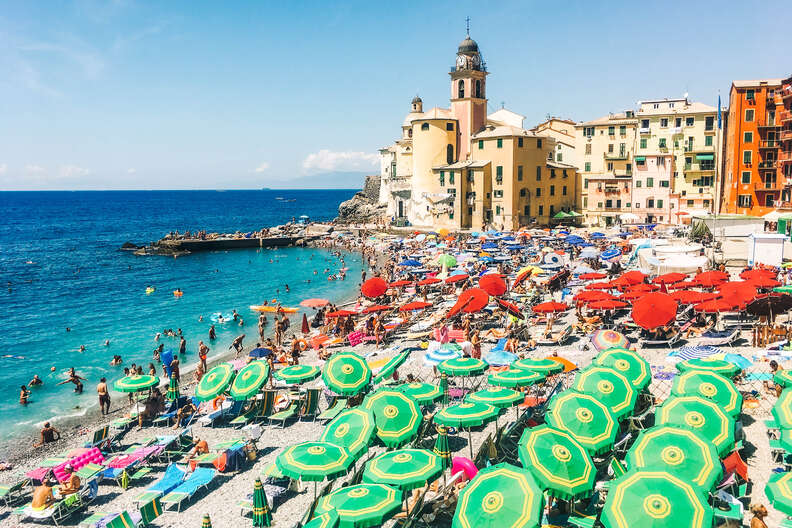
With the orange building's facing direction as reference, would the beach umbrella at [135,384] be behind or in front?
in front

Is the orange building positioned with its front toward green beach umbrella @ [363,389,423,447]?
yes

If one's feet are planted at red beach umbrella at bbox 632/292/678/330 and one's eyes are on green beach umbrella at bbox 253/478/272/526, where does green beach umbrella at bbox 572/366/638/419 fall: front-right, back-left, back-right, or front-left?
front-left

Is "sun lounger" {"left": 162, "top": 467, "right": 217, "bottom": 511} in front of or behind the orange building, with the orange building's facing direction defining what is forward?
in front

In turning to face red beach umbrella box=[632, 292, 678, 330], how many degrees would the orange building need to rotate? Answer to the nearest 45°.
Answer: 0° — it already faces it

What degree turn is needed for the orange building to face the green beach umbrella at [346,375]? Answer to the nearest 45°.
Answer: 0° — it already faces it

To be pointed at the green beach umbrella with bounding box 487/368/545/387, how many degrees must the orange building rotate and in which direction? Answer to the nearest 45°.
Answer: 0° — it already faces it

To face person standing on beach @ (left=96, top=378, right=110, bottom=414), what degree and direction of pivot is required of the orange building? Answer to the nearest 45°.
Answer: approximately 45° to its right

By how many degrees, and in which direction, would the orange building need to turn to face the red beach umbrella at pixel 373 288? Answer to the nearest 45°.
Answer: approximately 45° to its right

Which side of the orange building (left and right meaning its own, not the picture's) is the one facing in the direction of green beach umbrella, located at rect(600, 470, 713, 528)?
front

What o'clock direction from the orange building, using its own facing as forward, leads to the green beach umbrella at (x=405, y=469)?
The green beach umbrella is roughly at 12 o'clock from the orange building.

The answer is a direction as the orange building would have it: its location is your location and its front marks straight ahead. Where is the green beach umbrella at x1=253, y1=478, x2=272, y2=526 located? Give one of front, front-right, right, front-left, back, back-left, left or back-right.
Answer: front

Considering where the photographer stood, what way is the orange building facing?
facing the viewer

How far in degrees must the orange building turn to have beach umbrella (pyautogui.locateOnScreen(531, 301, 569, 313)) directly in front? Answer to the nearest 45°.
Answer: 0° — it already faces it

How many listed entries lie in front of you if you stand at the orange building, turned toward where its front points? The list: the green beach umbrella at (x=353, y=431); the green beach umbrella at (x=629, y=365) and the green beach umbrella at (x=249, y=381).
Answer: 3

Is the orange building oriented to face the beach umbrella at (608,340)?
yes

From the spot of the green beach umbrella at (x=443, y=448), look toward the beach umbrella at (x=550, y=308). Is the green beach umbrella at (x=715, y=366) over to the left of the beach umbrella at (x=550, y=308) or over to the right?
right

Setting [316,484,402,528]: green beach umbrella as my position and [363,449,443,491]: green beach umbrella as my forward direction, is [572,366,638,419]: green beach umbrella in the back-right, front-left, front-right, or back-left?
front-right

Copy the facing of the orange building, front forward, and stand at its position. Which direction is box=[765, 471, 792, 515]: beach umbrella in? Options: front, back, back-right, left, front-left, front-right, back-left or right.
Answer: front

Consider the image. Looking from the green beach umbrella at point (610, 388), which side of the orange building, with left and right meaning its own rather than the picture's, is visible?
front

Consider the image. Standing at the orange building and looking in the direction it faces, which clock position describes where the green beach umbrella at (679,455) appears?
The green beach umbrella is roughly at 12 o'clock from the orange building.
